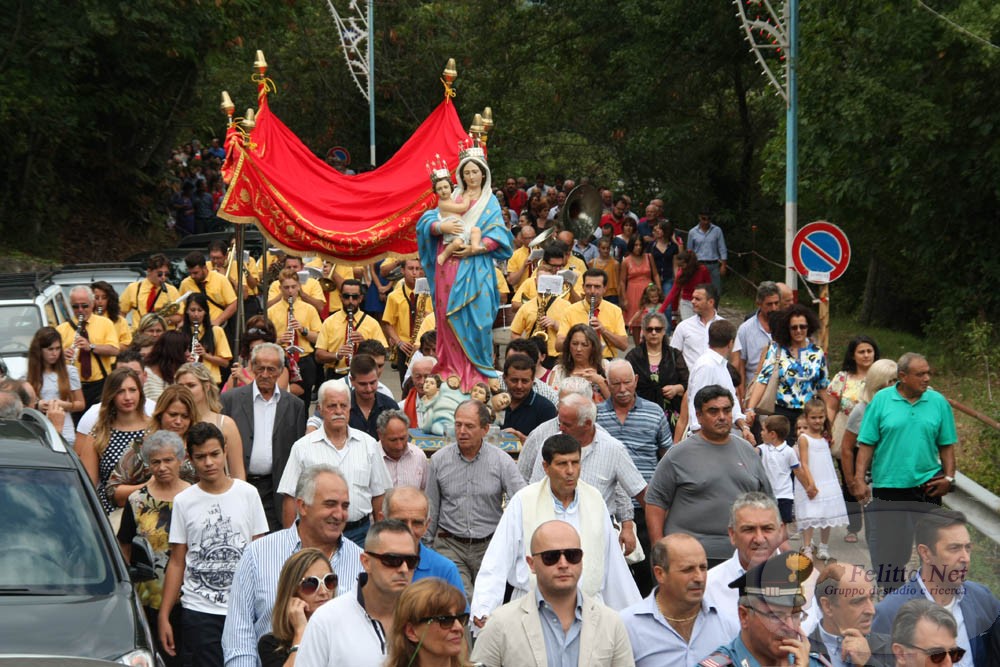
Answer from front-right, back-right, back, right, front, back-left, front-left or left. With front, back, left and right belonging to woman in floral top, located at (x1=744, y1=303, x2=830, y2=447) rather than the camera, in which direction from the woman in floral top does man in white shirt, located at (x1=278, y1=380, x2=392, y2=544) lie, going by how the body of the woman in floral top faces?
front-right

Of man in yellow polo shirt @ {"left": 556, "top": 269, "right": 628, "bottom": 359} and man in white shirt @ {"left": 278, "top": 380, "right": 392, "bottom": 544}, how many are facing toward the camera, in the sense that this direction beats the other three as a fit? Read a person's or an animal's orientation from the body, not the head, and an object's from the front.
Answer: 2

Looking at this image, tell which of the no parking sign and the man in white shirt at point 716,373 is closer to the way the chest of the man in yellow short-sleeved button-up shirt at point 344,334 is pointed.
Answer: the man in white shirt

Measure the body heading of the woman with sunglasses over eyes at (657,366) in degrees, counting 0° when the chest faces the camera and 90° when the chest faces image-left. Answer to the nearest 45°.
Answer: approximately 0°

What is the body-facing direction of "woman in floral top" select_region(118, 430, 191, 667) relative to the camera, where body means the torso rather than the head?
toward the camera

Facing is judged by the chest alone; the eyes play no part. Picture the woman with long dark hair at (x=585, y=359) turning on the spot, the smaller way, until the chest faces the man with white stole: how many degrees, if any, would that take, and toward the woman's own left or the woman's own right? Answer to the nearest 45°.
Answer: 0° — they already face them

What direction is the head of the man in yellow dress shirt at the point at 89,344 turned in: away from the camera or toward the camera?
toward the camera

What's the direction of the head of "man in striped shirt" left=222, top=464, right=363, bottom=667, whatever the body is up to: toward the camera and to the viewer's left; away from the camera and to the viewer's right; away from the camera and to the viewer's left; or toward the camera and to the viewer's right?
toward the camera and to the viewer's right

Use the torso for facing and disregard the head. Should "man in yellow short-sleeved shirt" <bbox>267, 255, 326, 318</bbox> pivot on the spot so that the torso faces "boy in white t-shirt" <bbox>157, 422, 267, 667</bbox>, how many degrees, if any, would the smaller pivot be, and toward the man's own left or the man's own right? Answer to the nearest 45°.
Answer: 0° — they already face them

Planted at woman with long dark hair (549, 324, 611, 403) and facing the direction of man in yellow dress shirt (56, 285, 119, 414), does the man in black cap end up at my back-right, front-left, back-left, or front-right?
back-left

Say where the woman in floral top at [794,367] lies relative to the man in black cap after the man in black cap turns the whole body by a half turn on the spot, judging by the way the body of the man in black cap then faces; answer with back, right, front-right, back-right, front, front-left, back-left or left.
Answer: front-right

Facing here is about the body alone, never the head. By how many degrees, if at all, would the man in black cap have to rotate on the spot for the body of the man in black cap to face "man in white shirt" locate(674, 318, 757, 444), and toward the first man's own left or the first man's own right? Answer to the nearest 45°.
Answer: approximately 135° to the first man's own left

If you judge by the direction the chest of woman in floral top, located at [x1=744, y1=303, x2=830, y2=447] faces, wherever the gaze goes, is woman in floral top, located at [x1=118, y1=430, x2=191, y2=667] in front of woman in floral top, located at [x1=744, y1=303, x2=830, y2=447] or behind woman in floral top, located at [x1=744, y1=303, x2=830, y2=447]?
in front

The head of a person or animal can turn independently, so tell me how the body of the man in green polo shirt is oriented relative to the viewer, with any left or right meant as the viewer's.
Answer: facing the viewer

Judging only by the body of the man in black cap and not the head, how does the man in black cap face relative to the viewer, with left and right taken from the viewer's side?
facing the viewer and to the right of the viewer

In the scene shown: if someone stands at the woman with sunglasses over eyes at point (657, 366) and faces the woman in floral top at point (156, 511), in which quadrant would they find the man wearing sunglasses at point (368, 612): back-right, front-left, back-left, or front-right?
front-left

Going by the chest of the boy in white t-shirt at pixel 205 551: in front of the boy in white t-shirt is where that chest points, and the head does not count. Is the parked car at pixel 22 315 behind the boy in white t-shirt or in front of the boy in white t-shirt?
behind

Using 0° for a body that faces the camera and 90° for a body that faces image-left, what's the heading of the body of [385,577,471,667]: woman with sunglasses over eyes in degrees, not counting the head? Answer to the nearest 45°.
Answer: approximately 315°

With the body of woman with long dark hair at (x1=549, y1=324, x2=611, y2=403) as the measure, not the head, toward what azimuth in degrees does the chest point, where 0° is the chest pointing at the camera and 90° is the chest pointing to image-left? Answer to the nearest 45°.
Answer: approximately 0°

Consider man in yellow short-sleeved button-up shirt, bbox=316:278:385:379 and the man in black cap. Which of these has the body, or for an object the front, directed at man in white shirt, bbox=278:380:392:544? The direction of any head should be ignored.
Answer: the man in yellow short-sleeved button-up shirt

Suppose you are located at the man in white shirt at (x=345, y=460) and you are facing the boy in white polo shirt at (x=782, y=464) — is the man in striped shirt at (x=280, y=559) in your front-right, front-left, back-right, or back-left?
back-right
